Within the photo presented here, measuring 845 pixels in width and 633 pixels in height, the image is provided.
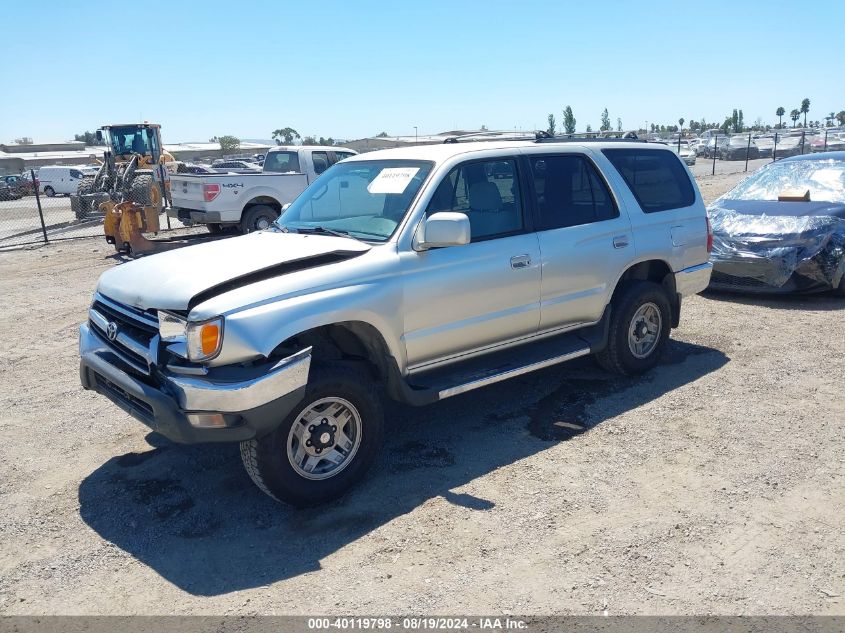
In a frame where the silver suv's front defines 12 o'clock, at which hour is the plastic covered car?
The plastic covered car is roughly at 6 o'clock from the silver suv.

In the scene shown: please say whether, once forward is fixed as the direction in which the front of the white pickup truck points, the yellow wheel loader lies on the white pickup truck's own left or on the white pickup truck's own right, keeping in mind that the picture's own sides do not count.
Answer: on the white pickup truck's own left

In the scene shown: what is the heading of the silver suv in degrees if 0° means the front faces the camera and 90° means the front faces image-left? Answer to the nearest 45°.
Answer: approximately 45°

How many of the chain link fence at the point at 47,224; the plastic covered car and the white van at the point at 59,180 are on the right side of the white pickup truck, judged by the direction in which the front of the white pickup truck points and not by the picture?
1

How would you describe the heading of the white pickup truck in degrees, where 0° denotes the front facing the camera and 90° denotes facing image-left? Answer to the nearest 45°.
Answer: approximately 225°

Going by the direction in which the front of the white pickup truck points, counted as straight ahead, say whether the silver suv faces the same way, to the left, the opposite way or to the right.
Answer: the opposite way

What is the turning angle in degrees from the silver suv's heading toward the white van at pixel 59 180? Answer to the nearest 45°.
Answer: approximately 90° to its right

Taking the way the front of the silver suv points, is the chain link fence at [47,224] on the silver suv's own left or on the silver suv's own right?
on the silver suv's own right

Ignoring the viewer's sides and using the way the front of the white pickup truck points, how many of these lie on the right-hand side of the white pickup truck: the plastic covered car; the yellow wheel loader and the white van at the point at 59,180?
1

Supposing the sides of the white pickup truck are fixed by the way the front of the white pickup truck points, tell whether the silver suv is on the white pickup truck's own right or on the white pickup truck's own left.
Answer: on the white pickup truck's own right
